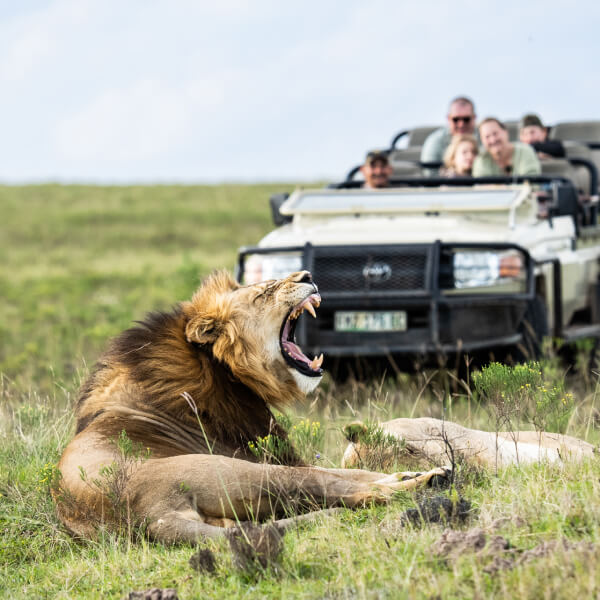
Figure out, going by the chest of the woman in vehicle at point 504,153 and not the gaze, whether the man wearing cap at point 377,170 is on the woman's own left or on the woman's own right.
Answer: on the woman's own right

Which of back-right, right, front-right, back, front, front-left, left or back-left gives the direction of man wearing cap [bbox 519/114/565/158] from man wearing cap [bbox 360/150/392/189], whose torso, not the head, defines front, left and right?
back-left

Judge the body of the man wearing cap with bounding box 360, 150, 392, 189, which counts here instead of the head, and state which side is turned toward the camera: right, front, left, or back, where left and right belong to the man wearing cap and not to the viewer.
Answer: front

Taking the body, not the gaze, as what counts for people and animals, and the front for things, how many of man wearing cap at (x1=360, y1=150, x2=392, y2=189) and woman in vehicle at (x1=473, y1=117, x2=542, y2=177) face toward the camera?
2

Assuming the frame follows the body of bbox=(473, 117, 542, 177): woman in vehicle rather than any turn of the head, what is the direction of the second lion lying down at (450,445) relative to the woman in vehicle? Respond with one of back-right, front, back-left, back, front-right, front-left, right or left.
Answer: front

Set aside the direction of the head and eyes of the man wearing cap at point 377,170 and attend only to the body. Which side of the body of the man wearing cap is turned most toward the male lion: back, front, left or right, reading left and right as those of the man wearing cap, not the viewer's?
front

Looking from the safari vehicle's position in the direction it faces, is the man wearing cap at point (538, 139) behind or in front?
behind

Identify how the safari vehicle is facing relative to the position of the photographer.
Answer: facing the viewer and to the left of the viewer

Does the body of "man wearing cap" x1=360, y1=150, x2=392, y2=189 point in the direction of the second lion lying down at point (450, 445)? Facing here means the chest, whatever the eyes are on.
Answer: yes

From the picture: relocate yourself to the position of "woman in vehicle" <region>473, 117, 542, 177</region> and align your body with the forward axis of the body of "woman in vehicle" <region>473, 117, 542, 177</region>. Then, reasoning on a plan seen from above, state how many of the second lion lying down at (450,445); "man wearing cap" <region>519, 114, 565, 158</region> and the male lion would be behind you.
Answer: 1

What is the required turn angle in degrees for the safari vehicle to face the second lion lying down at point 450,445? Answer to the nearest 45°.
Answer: approximately 45° to its left

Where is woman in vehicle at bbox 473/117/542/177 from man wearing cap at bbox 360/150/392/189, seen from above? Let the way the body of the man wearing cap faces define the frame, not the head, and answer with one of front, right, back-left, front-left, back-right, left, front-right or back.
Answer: left

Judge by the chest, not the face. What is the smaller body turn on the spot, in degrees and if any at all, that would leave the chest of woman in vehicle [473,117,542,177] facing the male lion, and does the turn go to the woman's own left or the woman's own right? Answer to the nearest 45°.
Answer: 0° — they already face it
